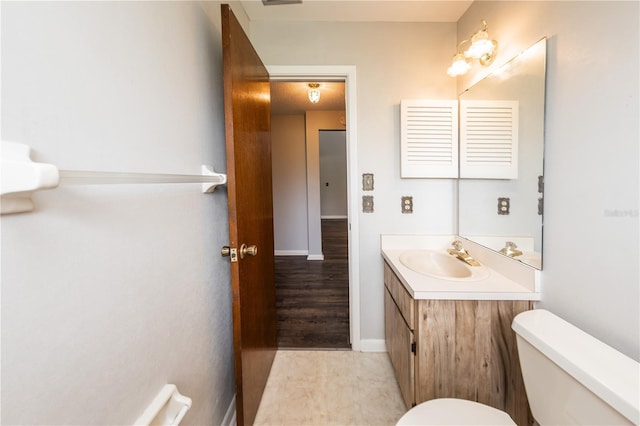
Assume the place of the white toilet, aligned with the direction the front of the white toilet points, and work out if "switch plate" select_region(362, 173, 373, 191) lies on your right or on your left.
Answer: on your right

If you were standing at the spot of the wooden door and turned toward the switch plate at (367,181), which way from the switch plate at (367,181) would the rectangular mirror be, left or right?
right

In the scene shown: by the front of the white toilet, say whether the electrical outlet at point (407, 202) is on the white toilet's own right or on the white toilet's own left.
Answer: on the white toilet's own right

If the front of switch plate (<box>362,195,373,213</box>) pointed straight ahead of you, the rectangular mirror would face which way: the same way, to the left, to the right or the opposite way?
to the right

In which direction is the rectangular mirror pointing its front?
to the viewer's left

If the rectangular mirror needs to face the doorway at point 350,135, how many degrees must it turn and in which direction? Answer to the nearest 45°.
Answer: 0° — it already faces it

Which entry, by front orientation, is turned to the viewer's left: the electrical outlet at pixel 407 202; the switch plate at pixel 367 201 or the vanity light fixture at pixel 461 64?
the vanity light fixture
